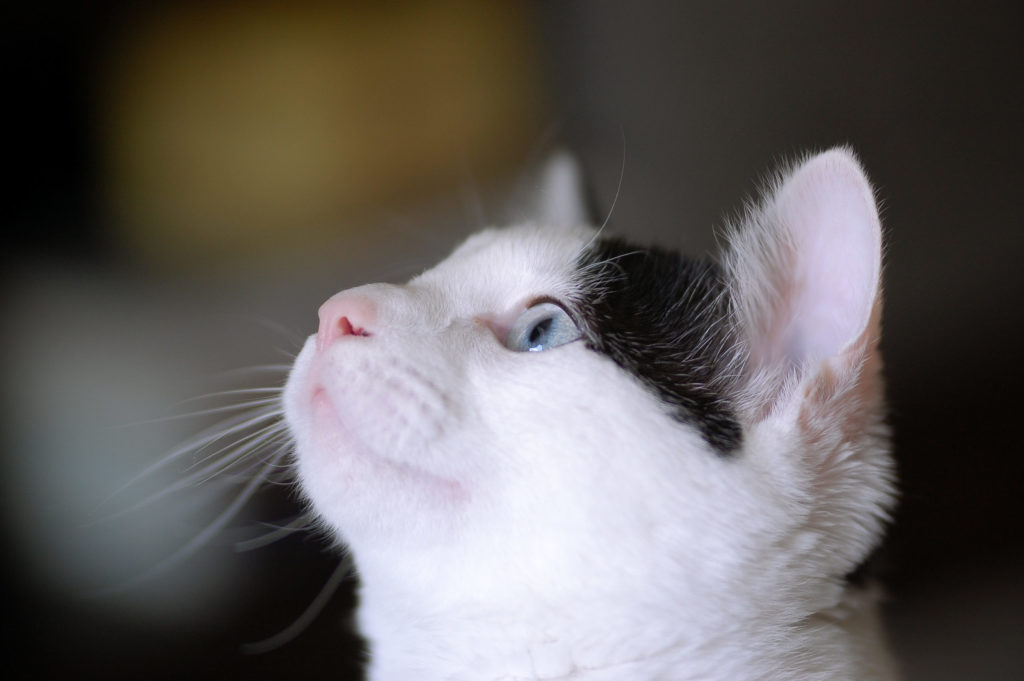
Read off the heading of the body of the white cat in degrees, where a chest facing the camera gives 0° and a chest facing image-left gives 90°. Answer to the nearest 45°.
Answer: approximately 90°
